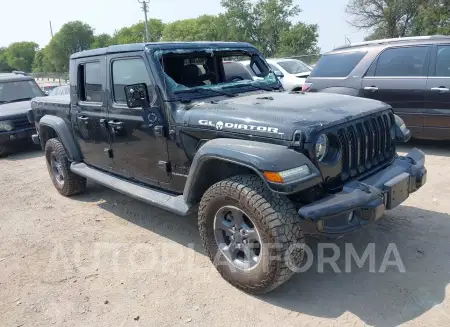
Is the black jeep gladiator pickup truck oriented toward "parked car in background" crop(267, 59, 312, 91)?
no

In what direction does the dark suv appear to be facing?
to the viewer's right

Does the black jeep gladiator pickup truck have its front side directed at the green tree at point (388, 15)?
no

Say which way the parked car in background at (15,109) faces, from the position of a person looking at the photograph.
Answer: facing the viewer and to the right of the viewer

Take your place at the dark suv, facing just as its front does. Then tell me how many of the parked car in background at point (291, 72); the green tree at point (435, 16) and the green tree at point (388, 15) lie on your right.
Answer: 0

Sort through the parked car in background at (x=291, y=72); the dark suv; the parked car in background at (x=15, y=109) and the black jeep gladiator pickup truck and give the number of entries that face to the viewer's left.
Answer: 0

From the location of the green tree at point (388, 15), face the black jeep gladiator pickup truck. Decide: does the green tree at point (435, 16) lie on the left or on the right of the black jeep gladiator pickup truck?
left

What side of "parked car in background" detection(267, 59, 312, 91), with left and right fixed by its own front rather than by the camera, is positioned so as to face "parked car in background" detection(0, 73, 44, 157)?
right

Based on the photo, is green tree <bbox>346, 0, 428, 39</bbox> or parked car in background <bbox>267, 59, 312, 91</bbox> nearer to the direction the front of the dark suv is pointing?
the green tree

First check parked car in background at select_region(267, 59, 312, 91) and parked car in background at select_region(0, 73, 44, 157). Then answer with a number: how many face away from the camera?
0

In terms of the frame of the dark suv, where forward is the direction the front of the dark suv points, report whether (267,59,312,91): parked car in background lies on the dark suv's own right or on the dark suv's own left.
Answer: on the dark suv's own left

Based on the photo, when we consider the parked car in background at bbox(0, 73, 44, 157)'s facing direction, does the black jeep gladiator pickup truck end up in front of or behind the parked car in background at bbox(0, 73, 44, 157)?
in front
